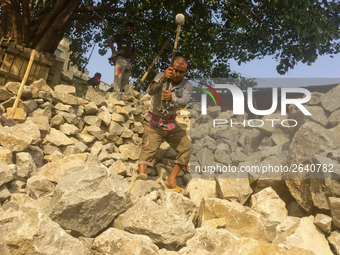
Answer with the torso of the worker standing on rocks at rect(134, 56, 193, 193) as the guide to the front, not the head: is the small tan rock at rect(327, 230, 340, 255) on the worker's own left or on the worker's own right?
on the worker's own left

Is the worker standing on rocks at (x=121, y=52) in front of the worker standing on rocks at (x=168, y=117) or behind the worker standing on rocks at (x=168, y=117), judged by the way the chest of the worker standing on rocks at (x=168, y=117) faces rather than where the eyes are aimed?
behind

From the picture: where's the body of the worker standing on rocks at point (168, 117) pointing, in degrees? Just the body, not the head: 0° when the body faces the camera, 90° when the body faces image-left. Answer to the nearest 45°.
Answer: approximately 0°

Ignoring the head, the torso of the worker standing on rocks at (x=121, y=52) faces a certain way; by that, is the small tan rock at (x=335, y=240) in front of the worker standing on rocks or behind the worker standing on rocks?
in front

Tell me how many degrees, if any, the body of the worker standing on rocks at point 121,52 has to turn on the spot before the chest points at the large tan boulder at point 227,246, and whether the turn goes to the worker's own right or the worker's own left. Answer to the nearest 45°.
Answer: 0° — they already face it

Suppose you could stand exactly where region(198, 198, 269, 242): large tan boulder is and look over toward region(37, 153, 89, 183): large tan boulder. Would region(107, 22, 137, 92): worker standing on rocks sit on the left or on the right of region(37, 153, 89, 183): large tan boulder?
right

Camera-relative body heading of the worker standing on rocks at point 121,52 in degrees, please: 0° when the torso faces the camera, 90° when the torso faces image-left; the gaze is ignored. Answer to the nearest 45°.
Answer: approximately 0°

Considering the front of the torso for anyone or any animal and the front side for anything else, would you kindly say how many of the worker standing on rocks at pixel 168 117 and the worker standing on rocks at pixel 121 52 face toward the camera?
2
